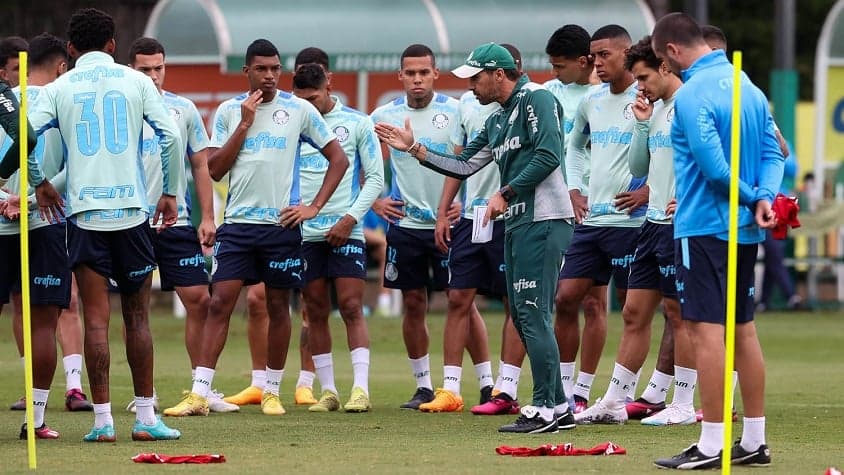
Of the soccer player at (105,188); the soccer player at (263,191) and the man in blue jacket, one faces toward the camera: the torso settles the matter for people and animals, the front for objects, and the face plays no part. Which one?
the soccer player at (263,191)

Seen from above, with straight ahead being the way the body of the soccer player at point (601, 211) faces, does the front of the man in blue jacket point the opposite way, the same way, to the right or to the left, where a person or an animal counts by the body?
to the right

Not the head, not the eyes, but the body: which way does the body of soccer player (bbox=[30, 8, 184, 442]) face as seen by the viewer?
away from the camera

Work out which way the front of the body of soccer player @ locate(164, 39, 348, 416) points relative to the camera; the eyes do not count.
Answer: toward the camera

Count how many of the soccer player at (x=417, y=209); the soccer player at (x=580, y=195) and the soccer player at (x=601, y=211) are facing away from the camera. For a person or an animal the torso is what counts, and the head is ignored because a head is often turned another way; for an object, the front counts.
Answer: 0

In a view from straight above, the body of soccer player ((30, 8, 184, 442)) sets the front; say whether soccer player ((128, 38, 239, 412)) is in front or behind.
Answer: in front

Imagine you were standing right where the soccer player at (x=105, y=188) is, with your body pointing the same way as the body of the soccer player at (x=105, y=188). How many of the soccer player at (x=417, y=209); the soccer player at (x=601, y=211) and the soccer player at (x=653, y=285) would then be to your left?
0

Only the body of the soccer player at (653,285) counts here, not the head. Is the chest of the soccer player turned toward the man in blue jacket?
no

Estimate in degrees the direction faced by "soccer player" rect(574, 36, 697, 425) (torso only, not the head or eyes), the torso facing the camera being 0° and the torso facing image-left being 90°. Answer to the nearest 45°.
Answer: approximately 45°

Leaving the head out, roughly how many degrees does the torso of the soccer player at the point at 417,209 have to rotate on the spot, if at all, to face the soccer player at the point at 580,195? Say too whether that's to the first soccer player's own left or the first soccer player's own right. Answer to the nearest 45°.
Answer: approximately 45° to the first soccer player's own left

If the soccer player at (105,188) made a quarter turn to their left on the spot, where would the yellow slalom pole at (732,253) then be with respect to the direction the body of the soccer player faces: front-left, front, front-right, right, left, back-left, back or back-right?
back-left

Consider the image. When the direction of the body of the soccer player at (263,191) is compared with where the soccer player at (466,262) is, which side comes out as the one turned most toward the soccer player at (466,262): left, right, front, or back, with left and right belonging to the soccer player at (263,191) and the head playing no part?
left

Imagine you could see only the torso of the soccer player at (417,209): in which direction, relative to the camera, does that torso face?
toward the camera

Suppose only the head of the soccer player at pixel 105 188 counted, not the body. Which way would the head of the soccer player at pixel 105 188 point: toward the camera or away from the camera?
away from the camera

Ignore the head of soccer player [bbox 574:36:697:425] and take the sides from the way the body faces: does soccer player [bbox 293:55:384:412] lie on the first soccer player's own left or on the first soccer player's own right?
on the first soccer player's own right

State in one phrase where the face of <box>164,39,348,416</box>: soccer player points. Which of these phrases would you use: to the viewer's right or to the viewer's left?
to the viewer's right

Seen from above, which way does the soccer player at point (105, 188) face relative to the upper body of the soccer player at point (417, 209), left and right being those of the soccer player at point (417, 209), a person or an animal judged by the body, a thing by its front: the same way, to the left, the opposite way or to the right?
the opposite way

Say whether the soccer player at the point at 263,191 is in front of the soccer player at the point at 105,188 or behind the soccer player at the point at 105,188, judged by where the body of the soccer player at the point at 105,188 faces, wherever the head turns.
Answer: in front

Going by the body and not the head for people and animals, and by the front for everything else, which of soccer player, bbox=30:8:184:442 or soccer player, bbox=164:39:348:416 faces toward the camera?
soccer player, bbox=164:39:348:416
